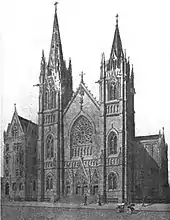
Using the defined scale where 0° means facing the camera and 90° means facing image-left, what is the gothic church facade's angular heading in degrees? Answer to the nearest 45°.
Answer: approximately 45°
